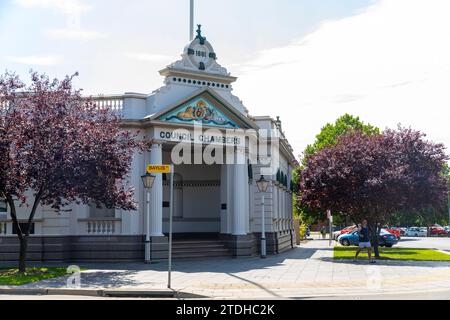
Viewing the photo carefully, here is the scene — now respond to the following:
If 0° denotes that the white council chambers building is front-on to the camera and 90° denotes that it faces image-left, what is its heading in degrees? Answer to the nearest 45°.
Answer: approximately 315°

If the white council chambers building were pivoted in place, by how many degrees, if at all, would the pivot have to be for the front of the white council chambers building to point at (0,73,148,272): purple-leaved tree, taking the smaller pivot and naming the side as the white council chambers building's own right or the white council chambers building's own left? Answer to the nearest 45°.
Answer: approximately 90° to the white council chambers building's own right

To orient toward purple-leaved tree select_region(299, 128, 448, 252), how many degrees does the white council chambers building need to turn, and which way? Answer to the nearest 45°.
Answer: approximately 45° to its left

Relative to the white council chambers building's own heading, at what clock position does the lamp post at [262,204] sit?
The lamp post is roughly at 10 o'clock from the white council chambers building.

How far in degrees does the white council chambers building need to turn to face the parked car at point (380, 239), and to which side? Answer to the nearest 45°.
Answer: approximately 90° to its left
